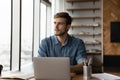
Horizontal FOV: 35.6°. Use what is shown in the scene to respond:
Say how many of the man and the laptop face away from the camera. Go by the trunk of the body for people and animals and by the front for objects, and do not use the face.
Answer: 1

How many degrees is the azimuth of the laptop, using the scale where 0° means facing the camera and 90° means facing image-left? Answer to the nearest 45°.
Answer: approximately 180°

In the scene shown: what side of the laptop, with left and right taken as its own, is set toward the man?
front

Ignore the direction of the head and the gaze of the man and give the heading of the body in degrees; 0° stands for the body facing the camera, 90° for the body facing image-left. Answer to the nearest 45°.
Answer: approximately 0°

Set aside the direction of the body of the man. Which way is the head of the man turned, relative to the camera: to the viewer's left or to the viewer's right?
to the viewer's left

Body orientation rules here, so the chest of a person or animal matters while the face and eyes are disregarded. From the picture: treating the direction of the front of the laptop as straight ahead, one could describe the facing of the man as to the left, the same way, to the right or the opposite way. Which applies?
the opposite way

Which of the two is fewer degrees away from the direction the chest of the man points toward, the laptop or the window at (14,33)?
the laptop

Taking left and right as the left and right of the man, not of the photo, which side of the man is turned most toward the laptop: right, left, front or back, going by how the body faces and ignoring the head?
front

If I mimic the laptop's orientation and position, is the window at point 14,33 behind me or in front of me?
in front
